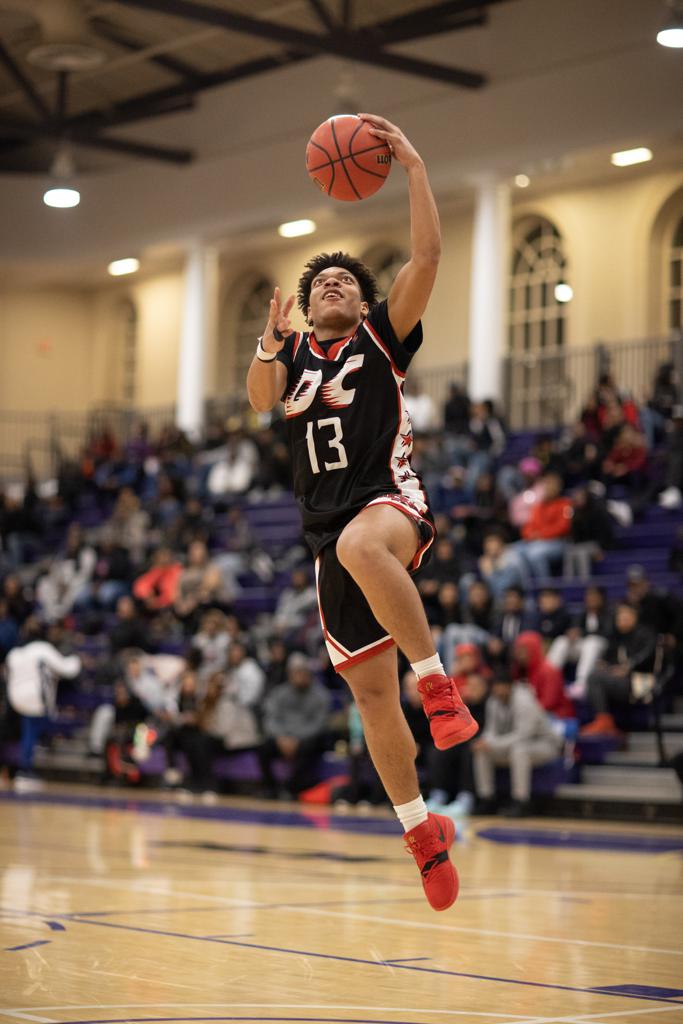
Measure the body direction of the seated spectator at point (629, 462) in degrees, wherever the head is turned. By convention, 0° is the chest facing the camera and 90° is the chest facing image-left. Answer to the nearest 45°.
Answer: approximately 45°

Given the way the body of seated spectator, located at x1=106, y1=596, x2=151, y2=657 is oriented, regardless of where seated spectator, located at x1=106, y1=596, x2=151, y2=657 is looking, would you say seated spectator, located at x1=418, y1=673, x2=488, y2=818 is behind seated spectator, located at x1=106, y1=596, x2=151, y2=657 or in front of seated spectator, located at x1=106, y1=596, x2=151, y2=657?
in front

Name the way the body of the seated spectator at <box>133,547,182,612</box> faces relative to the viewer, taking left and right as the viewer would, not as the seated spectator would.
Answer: facing the viewer

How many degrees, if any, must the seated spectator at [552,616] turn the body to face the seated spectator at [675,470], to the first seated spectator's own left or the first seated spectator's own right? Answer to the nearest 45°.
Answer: approximately 180°

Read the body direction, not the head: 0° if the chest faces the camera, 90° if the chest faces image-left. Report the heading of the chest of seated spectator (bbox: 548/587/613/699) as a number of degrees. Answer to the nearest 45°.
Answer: approximately 45°

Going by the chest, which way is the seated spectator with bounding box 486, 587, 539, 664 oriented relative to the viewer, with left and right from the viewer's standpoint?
facing the viewer and to the left of the viewer

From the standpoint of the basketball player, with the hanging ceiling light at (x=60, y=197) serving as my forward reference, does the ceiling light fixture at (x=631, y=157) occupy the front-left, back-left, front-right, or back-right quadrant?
front-right

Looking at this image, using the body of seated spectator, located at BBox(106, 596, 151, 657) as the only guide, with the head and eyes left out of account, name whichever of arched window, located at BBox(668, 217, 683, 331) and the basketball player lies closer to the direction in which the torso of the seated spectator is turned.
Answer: the basketball player

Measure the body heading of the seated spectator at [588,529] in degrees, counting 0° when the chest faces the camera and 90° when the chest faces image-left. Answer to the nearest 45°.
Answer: approximately 45°

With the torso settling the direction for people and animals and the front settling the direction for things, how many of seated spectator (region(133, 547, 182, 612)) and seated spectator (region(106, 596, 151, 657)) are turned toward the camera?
2

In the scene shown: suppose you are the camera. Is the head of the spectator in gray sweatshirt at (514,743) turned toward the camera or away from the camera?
toward the camera

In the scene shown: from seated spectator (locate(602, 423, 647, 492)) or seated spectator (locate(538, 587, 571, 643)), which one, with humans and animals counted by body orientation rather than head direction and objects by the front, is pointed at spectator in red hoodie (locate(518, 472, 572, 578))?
seated spectator (locate(602, 423, 647, 492))

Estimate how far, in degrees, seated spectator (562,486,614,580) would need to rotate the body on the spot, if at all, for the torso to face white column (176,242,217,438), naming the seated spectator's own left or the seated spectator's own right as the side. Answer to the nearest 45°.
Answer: approximately 90° to the seated spectator's own right

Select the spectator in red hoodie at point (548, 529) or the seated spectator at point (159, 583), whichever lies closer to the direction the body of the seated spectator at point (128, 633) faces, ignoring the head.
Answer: the spectator in red hoodie
